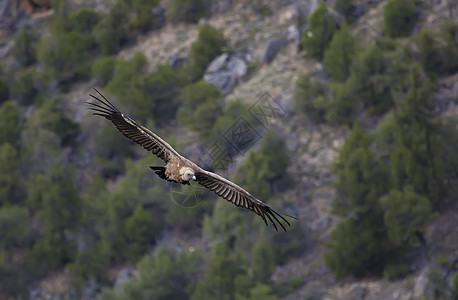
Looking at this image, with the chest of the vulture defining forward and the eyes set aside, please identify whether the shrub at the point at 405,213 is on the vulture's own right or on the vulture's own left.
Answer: on the vulture's own left

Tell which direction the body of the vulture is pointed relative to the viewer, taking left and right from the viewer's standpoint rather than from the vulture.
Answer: facing the viewer and to the right of the viewer

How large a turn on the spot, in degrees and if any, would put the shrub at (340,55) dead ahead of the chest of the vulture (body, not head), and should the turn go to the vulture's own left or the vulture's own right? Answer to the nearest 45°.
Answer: approximately 135° to the vulture's own left

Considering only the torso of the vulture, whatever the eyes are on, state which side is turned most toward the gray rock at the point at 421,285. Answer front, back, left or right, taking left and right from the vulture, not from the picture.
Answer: left

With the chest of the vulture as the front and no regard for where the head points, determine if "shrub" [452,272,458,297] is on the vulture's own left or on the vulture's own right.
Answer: on the vulture's own left

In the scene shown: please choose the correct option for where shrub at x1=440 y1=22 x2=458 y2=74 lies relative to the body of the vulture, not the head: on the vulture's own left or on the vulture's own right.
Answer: on the vulture's own left

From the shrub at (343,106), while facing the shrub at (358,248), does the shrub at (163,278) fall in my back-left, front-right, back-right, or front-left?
front-right

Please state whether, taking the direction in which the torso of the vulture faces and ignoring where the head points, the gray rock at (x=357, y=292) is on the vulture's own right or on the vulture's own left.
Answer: on the vulture's own left

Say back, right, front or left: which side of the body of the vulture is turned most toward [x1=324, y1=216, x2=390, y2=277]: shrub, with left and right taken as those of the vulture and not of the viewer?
left

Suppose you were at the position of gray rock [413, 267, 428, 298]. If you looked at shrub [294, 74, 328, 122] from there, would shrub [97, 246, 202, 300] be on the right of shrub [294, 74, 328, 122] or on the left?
left

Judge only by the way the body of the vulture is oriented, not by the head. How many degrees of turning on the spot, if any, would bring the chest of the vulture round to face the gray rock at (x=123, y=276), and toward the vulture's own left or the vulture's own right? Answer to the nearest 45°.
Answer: approximately 135° to the vulture's own left

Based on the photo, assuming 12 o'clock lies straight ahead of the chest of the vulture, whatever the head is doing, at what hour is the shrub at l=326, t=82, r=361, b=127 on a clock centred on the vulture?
The shrub is roughly at 8 o'clock from the vulture.

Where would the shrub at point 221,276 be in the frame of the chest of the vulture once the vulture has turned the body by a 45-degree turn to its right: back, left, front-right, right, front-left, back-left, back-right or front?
back
